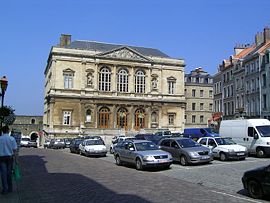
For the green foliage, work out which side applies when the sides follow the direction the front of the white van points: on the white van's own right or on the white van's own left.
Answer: on the white van's own right

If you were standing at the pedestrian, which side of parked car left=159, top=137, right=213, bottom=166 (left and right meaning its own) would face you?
right

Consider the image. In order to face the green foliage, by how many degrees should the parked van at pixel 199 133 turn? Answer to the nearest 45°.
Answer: approximately 135° to its right

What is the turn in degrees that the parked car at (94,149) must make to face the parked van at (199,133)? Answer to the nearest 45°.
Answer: approximately 90° to its left

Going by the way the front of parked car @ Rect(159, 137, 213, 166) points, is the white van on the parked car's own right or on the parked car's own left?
on the parked car's own left
